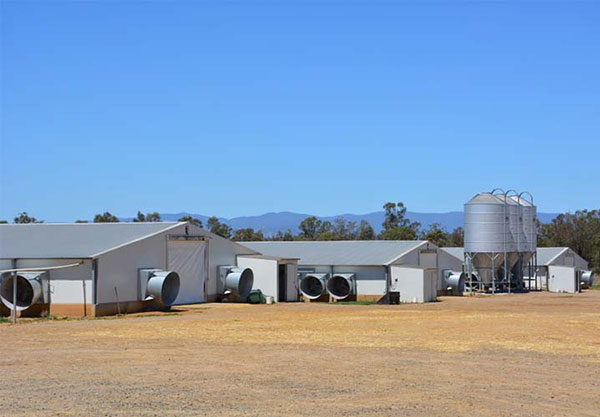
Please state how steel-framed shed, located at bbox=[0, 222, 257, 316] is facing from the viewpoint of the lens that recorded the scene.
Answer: facing the viewer and to the right of the viewer
